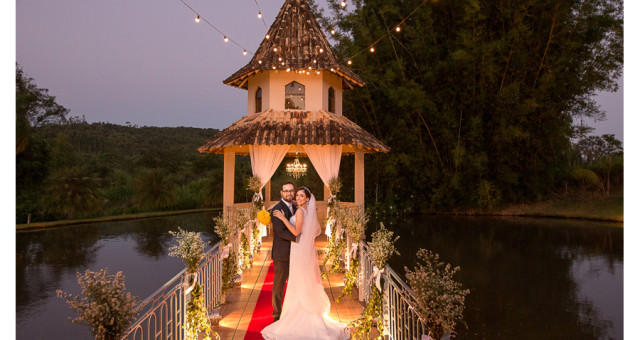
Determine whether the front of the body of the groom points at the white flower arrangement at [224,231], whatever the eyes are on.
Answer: no

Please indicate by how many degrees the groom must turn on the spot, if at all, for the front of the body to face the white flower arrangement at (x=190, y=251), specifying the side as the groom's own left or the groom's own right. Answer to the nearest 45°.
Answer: approximately 90° to the groom's own right

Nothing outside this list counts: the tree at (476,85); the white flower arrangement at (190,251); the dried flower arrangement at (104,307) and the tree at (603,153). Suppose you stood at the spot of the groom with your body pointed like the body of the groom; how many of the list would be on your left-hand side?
2

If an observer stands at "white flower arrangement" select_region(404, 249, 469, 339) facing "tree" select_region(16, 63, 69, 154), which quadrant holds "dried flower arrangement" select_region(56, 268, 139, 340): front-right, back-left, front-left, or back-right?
front-left

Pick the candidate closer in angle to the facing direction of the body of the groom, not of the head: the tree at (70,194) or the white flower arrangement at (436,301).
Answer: the white flower arrangement

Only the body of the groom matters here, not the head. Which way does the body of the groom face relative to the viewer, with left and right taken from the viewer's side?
facing the viewer and to the right of the viewer

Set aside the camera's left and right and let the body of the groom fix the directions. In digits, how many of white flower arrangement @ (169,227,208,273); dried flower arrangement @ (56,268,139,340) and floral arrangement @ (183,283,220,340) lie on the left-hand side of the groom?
0

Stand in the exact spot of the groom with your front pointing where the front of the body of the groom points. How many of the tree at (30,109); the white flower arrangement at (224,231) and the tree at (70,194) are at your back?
3

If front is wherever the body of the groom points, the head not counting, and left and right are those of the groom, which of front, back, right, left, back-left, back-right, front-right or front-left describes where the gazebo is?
back-left

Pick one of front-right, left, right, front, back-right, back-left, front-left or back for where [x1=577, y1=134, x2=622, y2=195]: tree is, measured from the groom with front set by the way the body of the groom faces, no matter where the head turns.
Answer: left

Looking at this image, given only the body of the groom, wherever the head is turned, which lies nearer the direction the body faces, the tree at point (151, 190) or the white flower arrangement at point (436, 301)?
the white flower arrangement

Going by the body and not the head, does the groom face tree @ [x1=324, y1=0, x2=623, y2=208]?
no

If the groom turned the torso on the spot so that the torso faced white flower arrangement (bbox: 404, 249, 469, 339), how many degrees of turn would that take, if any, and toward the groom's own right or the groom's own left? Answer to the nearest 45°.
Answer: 0° — they already face it

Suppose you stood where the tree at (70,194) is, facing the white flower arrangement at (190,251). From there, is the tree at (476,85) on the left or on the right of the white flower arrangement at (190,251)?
left

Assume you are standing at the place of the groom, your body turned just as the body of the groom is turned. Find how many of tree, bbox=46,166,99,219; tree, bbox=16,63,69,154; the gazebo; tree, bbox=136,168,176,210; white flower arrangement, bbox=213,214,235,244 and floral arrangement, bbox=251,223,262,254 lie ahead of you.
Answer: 0

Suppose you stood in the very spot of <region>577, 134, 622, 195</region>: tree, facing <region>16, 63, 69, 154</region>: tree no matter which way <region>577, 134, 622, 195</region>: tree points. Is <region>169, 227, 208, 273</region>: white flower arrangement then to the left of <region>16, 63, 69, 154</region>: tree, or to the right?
left

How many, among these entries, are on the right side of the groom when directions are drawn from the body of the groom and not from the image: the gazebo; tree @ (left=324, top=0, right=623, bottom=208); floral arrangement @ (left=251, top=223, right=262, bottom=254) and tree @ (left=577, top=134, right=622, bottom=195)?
0

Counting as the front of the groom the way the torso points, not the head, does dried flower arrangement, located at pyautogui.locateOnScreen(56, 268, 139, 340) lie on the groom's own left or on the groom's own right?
on the groom's own right
